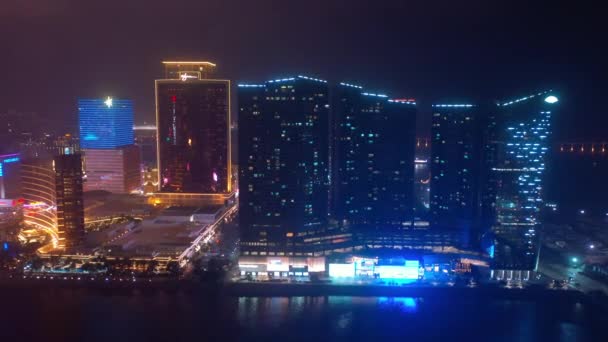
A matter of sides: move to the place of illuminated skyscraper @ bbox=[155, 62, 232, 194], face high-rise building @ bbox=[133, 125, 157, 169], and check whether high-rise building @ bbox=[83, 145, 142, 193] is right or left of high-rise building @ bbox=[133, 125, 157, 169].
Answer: left

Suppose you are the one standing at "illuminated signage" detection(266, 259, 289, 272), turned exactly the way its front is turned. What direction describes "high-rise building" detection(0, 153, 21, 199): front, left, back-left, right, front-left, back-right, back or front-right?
back-right

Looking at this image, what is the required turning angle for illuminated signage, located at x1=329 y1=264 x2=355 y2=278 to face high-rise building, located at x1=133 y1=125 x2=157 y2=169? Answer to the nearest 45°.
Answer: approximately 135° to its right

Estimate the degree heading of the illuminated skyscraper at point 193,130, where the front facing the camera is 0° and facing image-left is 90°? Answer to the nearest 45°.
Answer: approximately 0°

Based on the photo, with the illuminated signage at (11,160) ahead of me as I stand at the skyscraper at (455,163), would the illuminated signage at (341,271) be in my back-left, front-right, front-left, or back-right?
front-left

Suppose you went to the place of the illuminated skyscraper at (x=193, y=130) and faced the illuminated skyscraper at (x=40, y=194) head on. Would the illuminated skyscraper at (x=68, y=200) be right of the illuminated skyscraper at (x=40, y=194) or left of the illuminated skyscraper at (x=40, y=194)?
left

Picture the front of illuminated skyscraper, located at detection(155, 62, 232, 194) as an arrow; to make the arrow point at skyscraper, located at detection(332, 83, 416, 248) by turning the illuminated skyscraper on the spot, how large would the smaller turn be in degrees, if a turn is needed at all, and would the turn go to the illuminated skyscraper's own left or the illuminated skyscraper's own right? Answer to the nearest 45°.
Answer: approximately 45° to the illuminated skyscraper's own left

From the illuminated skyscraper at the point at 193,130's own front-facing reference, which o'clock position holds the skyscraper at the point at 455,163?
The skyscraper is roughly at 10 o'clock from the illuminated skyscraper.

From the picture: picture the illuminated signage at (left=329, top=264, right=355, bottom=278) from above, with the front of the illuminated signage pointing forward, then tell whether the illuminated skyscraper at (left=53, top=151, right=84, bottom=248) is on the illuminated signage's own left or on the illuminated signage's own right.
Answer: on the illuminated signage's own right

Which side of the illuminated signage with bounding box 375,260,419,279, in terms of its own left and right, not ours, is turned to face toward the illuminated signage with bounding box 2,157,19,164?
right

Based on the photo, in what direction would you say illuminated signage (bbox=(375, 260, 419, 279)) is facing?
toward the camera

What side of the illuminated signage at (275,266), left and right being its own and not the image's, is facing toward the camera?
front

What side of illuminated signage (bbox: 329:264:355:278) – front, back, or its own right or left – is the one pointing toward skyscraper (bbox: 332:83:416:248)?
back

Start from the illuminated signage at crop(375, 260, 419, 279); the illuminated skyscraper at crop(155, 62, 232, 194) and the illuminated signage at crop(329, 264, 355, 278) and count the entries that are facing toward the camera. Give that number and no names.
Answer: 3
